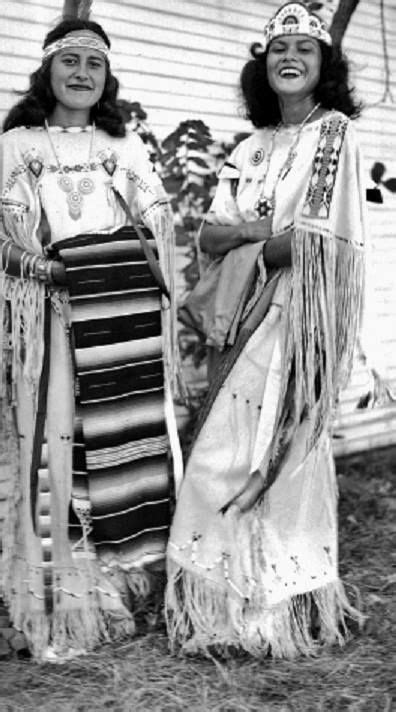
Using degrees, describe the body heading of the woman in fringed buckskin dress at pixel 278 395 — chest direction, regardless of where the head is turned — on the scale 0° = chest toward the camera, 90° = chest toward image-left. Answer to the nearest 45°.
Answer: approximately 45°

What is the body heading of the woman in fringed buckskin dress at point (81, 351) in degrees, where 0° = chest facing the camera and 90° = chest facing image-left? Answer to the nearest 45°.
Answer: approximately 0°
